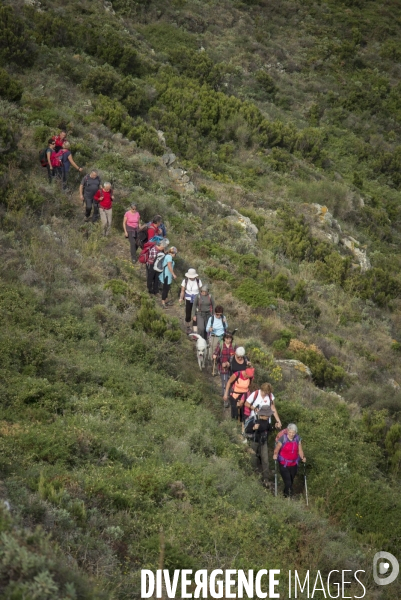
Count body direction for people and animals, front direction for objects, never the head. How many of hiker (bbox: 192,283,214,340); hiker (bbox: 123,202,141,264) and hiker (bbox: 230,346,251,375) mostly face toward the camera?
3

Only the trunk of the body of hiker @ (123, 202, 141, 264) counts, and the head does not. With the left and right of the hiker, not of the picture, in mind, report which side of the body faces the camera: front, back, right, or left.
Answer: front

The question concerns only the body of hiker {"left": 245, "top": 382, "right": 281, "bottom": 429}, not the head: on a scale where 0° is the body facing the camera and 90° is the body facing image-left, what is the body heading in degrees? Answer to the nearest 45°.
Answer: approximately 315°

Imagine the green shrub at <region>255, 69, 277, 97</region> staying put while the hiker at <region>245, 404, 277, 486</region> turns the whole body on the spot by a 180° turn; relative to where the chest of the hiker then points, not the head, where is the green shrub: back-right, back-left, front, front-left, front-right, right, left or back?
front-right

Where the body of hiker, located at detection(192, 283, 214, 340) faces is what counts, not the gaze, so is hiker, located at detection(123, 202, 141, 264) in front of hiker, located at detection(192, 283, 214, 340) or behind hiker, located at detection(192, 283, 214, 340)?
behind

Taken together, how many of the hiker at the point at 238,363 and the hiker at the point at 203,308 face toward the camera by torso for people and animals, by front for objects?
2

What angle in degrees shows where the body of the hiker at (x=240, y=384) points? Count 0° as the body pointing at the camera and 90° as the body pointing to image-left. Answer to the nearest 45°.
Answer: approximately 315°

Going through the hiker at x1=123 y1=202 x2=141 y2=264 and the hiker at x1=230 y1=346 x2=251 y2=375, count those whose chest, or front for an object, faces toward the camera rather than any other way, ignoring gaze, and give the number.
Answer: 2

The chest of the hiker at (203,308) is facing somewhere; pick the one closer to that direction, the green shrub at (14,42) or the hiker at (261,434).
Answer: the hiker

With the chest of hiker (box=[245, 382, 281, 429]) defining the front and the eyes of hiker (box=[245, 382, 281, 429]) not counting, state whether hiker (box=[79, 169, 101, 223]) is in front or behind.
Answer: behind

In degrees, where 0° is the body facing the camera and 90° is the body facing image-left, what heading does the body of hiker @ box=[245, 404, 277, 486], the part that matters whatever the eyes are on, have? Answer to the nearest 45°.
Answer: approximately 315°

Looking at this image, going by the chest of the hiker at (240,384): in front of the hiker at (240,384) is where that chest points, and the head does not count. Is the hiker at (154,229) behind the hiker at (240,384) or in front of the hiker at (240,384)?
behind

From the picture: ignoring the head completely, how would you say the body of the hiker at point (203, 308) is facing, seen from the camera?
toward the camera
